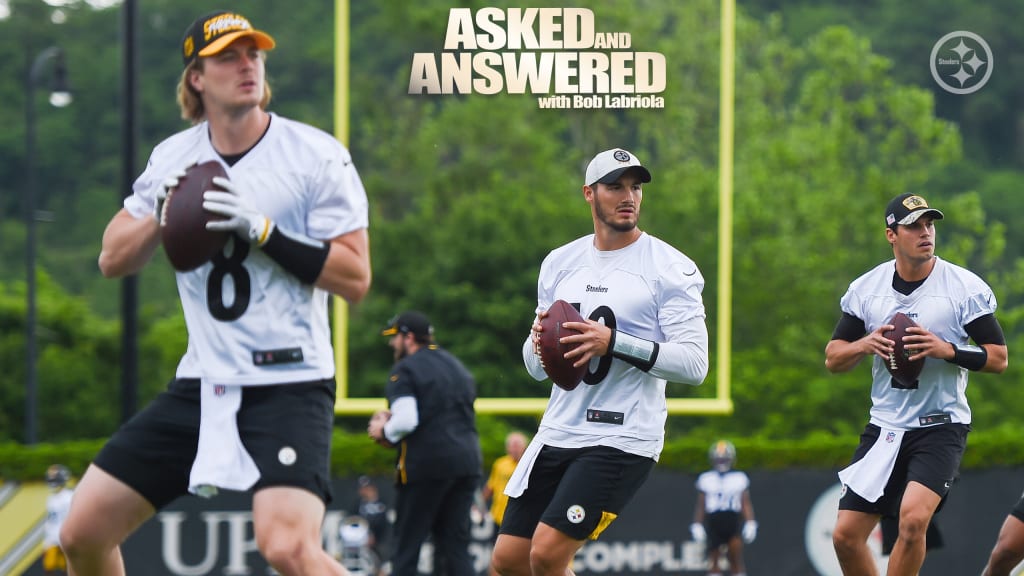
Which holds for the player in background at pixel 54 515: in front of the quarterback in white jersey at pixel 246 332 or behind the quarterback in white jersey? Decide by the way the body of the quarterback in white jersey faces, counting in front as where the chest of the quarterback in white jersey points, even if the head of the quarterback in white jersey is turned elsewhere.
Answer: behind

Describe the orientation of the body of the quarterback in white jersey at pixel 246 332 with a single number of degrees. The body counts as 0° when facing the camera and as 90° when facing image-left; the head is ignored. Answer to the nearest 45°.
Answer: approximately 0°

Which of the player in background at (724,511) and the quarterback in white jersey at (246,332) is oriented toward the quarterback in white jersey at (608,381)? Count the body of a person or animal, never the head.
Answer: the player in background

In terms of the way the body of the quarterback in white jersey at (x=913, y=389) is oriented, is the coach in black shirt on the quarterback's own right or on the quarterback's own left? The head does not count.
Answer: on the quarterback's own right

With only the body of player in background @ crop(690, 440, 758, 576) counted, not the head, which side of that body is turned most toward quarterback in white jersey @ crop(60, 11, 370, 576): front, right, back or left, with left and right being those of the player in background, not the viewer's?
front

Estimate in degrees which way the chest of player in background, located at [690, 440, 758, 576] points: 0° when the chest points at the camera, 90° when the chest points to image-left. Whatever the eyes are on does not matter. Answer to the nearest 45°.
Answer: approximately 0°

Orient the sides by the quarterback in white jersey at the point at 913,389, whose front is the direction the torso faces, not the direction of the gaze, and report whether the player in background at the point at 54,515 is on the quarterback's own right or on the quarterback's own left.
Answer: on the quarterback's own right
